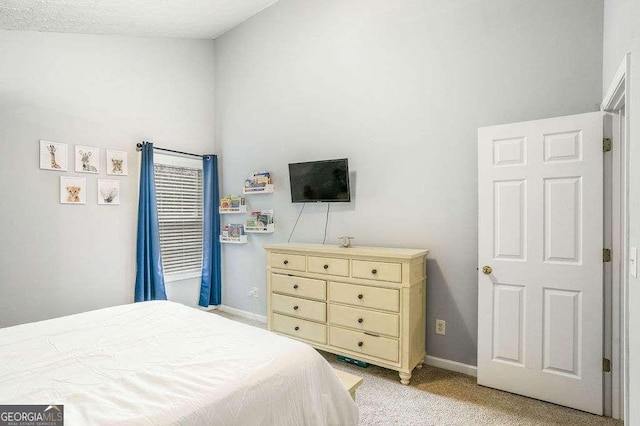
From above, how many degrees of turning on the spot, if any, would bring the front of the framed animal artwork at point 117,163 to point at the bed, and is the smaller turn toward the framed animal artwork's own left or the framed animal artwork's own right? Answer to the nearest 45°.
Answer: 0° — it already faces it

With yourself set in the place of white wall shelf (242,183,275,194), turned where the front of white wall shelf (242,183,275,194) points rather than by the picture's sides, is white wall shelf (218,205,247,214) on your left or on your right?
on your right

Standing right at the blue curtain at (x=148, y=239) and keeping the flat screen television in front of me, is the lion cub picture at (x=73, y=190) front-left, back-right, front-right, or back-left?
back-right

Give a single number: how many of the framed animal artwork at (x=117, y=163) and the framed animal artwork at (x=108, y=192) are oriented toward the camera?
2

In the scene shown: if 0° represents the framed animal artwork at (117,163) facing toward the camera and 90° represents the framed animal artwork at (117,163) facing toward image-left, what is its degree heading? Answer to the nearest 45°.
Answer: approximately 0°

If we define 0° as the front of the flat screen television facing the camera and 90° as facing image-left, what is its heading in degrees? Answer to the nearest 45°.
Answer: approximately 45°

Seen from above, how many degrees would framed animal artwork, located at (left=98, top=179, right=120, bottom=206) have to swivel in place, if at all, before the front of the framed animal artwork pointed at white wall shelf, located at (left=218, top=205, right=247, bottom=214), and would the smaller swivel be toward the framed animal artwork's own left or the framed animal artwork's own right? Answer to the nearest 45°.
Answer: approximately 90° to the framed animal artwork's own left

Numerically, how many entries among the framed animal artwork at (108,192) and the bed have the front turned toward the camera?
1

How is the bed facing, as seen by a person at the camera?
facing away from the viewer and to the right of the viewer

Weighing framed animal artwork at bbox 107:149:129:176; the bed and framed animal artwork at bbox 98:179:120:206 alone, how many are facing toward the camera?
2

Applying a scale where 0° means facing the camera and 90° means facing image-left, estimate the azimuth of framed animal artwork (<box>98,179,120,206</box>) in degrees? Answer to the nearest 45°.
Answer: approximately 0°
